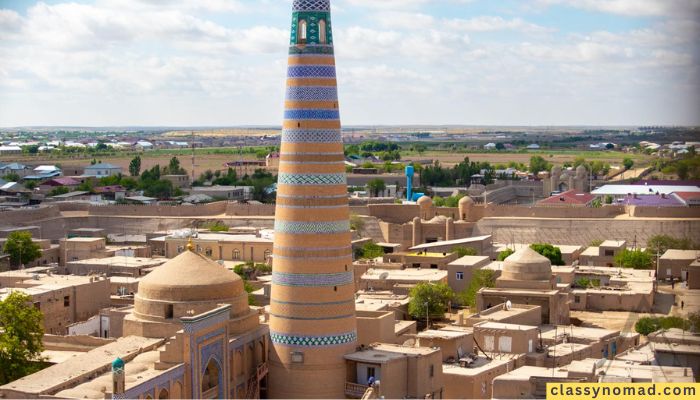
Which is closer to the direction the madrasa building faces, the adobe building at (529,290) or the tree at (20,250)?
the adobe building

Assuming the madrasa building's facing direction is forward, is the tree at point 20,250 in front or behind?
behind

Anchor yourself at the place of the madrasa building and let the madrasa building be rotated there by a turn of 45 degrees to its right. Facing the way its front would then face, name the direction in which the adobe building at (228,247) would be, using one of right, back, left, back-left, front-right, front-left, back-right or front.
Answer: back

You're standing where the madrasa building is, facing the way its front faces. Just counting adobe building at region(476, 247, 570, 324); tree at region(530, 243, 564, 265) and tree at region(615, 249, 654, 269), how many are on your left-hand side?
3

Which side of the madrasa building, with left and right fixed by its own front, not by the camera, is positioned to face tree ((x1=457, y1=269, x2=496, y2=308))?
left

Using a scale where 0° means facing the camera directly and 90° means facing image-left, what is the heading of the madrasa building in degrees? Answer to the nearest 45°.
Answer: approximately 315°

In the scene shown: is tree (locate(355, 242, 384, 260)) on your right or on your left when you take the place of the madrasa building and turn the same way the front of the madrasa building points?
on your left

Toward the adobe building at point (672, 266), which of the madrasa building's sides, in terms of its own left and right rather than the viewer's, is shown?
left
